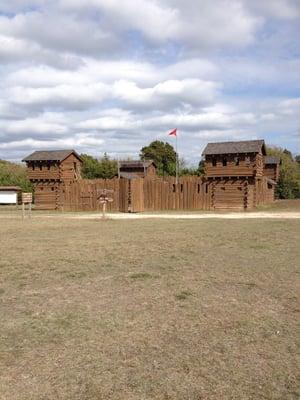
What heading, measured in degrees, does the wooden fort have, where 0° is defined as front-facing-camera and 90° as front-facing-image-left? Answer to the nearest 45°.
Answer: approximately 0°
